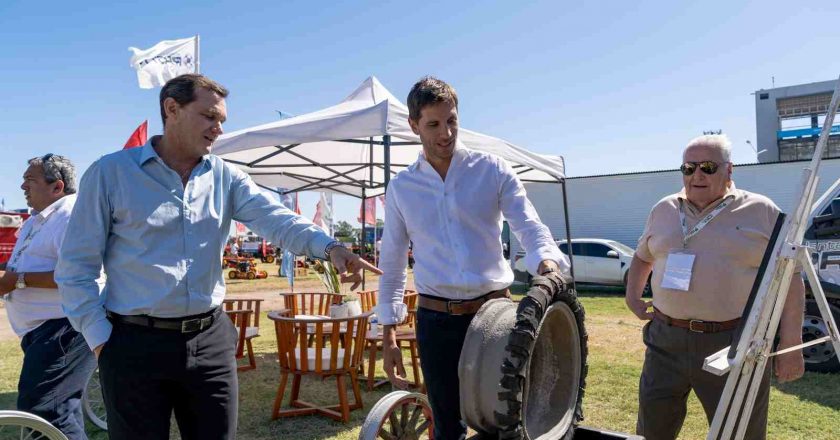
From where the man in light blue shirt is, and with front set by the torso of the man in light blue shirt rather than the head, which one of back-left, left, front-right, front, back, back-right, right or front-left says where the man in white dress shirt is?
front-left

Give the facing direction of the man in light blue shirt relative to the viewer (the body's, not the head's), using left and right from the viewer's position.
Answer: facing the viewer and to the right of the viewer

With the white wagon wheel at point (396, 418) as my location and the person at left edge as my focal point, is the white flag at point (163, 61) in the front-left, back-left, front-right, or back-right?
front-right

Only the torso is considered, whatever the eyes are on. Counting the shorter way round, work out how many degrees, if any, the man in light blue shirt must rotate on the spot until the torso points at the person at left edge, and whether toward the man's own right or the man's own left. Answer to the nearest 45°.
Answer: approximately 180°

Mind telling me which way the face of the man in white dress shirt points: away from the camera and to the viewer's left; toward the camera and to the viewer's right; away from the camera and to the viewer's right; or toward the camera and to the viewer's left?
toward the camera and to the viewer's right

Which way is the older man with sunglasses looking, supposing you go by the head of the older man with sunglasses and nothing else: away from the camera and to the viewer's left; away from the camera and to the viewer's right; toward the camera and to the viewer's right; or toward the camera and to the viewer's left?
toward the camera and to the viewer's left

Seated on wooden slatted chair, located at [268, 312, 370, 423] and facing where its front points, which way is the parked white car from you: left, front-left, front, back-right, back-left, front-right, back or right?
front-right

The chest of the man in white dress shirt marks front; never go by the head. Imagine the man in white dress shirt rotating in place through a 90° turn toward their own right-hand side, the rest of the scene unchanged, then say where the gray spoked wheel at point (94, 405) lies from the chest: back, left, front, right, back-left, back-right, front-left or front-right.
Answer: front-right

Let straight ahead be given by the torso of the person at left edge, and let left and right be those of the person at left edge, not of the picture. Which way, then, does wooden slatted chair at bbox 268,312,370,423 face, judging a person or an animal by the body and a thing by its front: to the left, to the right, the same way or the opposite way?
to the right

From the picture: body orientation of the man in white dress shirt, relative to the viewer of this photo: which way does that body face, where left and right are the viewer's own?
facing the viewer

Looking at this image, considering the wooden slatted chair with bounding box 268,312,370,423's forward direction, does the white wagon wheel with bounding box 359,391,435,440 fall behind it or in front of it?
behind

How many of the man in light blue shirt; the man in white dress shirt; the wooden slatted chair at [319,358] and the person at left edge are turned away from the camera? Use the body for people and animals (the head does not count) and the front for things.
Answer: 1

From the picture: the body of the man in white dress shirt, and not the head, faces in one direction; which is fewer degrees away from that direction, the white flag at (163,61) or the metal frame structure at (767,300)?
the metal frame structure
